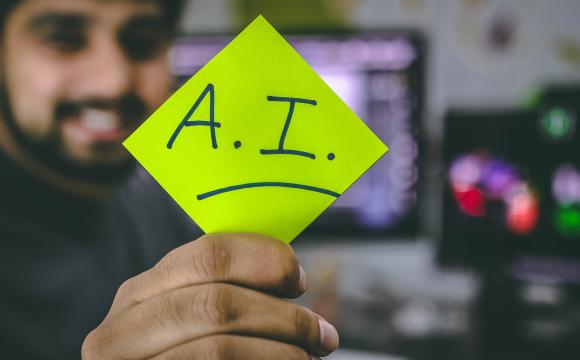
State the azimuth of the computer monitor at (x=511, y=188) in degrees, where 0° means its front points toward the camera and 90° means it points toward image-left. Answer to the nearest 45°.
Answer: approximately 0°

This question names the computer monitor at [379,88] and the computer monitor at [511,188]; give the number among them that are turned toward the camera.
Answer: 2

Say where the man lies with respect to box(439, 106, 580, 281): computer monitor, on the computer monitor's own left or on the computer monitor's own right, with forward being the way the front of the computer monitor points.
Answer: on the computer monitor's own right

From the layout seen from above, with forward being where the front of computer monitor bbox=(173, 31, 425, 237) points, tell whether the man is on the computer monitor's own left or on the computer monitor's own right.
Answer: on the computer monitor's own right

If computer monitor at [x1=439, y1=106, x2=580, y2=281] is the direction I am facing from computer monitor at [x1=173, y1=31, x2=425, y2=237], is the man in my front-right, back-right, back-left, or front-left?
back-right
